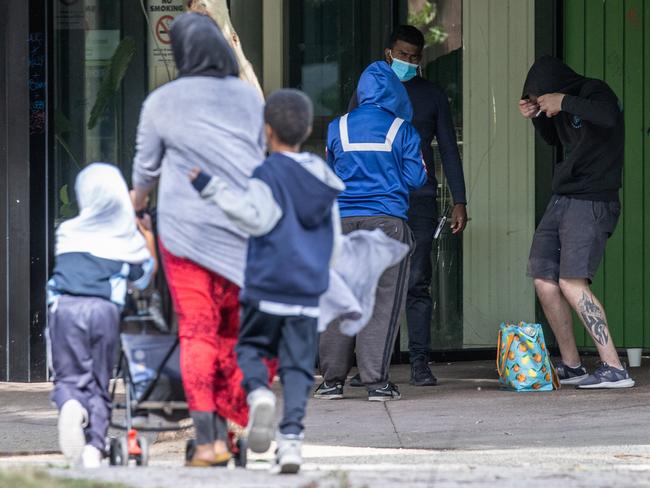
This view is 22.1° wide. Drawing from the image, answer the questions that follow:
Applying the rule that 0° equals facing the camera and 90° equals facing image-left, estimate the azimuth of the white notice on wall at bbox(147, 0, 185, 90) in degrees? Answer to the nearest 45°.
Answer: approximately 0°

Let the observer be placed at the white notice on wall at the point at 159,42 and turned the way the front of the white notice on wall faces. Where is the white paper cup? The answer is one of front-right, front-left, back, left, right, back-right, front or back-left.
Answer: left

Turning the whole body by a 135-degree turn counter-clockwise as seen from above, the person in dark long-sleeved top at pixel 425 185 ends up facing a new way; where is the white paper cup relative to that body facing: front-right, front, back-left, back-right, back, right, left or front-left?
front

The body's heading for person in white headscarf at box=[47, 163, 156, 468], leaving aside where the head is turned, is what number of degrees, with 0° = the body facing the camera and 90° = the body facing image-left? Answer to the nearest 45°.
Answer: approximately 180°

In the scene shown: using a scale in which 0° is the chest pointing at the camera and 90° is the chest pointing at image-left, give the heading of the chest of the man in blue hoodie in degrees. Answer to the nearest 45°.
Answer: approximately 180°

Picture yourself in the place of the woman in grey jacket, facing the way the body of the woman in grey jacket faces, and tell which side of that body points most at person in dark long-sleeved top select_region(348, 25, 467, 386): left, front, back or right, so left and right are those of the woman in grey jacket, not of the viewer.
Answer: front

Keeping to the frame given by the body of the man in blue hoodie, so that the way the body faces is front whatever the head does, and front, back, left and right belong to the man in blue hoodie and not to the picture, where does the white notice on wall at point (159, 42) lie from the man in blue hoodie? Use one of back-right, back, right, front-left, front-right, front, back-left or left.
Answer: front-left

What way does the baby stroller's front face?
away from the camera

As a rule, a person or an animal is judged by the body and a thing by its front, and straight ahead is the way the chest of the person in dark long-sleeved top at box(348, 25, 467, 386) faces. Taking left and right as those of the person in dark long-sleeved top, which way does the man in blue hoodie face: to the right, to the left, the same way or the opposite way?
the opposite way

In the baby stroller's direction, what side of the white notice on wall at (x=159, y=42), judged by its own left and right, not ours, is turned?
front

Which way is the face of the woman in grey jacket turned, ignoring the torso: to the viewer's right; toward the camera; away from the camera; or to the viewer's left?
away from the camera

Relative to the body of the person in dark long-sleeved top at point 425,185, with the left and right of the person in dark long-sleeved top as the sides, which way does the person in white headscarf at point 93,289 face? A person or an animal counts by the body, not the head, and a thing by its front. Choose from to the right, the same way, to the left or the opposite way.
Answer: the opposite way

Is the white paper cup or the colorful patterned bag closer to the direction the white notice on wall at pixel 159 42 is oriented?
the colorful patterned bag

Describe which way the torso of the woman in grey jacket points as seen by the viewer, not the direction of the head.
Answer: away from the camera

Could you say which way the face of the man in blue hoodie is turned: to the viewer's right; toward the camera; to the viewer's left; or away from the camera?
away from the camera

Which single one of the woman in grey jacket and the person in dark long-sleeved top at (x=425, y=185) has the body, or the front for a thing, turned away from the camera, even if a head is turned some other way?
the woman in grey jacket
